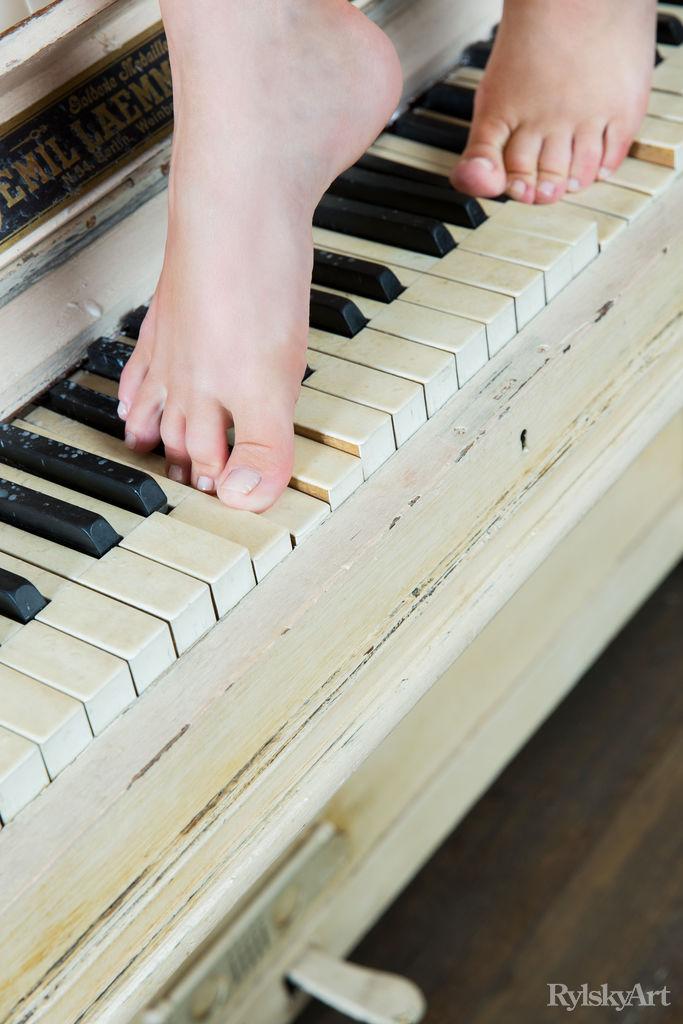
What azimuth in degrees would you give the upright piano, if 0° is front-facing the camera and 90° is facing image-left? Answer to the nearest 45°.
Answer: approximately 315°
